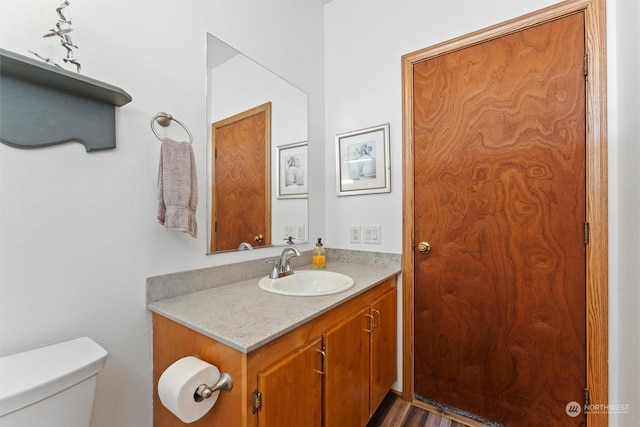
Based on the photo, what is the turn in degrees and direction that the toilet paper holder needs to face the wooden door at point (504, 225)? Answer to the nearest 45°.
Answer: approximately 135° to its left

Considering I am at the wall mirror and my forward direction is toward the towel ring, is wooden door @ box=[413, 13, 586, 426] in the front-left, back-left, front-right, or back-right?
back-left

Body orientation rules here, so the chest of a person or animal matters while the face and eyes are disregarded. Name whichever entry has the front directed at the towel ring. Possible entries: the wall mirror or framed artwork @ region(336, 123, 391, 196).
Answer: the framed artwork

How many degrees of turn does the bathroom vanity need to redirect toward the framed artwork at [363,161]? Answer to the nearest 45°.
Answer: approximately 90° to its left

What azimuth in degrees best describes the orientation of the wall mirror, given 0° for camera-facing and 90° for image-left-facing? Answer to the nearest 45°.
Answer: approximately 315°

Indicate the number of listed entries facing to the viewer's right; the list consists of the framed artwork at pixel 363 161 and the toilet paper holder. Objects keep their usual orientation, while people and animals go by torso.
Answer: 0

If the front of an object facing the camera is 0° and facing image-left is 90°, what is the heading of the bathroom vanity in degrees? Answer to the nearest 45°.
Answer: approximately 315°

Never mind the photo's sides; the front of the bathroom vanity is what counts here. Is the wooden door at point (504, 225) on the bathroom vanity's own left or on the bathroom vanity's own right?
on the bathroom vanity's own left

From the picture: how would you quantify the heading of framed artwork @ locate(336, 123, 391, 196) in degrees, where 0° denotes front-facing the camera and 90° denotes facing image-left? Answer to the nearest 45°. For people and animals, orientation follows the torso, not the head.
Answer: approximately 45°

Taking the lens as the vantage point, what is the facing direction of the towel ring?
facing the viewer and to the right of the viewer

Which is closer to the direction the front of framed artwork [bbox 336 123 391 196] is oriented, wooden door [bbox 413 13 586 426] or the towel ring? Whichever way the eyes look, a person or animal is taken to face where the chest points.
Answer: the towel ring

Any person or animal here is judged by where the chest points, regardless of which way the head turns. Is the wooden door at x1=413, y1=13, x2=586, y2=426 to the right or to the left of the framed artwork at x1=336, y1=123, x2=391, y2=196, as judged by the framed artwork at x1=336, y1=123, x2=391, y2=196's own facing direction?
on its left
